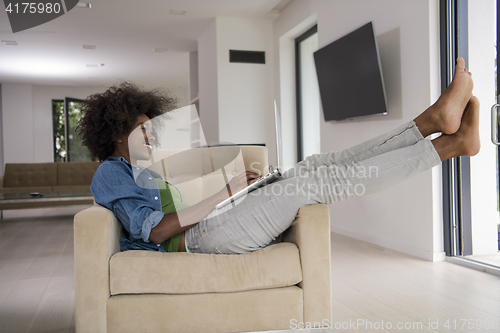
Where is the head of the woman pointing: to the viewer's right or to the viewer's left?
to the viewer's right

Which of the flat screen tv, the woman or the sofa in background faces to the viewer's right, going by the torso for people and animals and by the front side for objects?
the woman

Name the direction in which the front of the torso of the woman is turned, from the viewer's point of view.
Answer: to the viewer's right

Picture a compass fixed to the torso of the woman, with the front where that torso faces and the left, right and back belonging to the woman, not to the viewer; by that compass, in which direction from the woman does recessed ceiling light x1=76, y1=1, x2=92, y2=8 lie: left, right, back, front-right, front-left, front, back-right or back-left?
back-left

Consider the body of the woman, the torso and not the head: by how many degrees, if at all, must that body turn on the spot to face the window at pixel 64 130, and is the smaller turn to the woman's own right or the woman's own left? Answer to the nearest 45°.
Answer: approximately 135° to the woman's own left

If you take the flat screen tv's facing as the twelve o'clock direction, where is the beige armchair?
The beige armchair is roughly at 11 o'clock from the flat screen tv.

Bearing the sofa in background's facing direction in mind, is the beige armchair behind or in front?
in front

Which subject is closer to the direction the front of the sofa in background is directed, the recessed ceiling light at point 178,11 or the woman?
the woman

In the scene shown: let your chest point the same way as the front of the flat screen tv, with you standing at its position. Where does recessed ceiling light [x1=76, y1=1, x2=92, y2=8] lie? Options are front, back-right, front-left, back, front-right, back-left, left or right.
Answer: front-right
